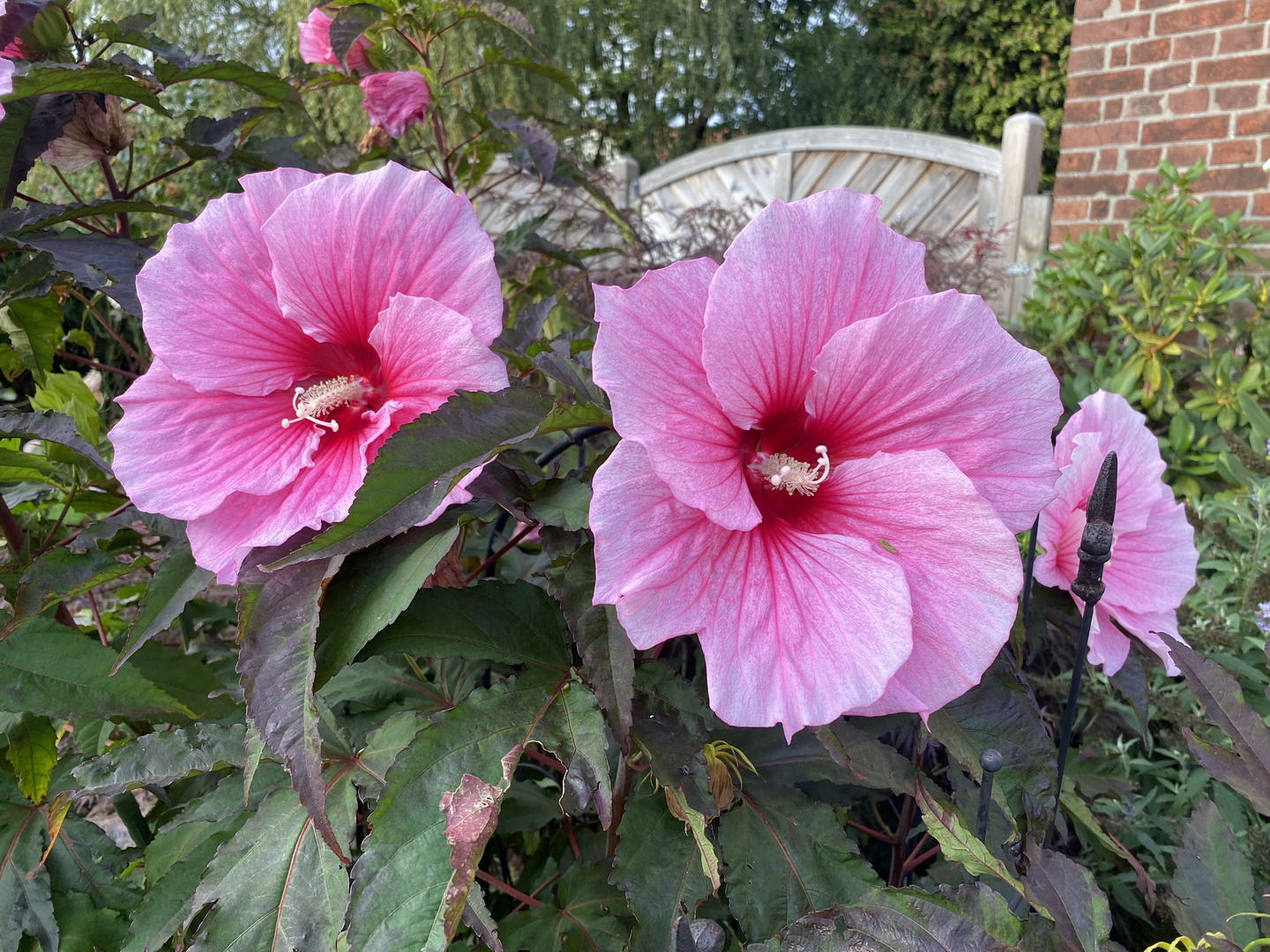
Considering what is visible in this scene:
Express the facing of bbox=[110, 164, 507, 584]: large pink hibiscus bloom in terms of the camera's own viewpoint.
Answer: facing the viewer and to the left of the viewer

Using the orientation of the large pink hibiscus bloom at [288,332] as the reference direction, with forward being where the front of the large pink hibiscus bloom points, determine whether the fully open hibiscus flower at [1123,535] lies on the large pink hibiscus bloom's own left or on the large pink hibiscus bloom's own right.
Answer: on the large pink hibiscus bloom's own left
